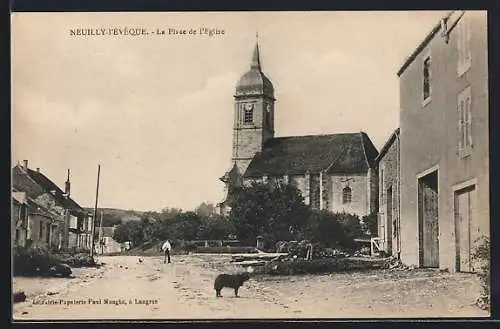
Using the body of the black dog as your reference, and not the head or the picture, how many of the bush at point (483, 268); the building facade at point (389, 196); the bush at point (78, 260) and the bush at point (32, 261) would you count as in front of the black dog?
2
